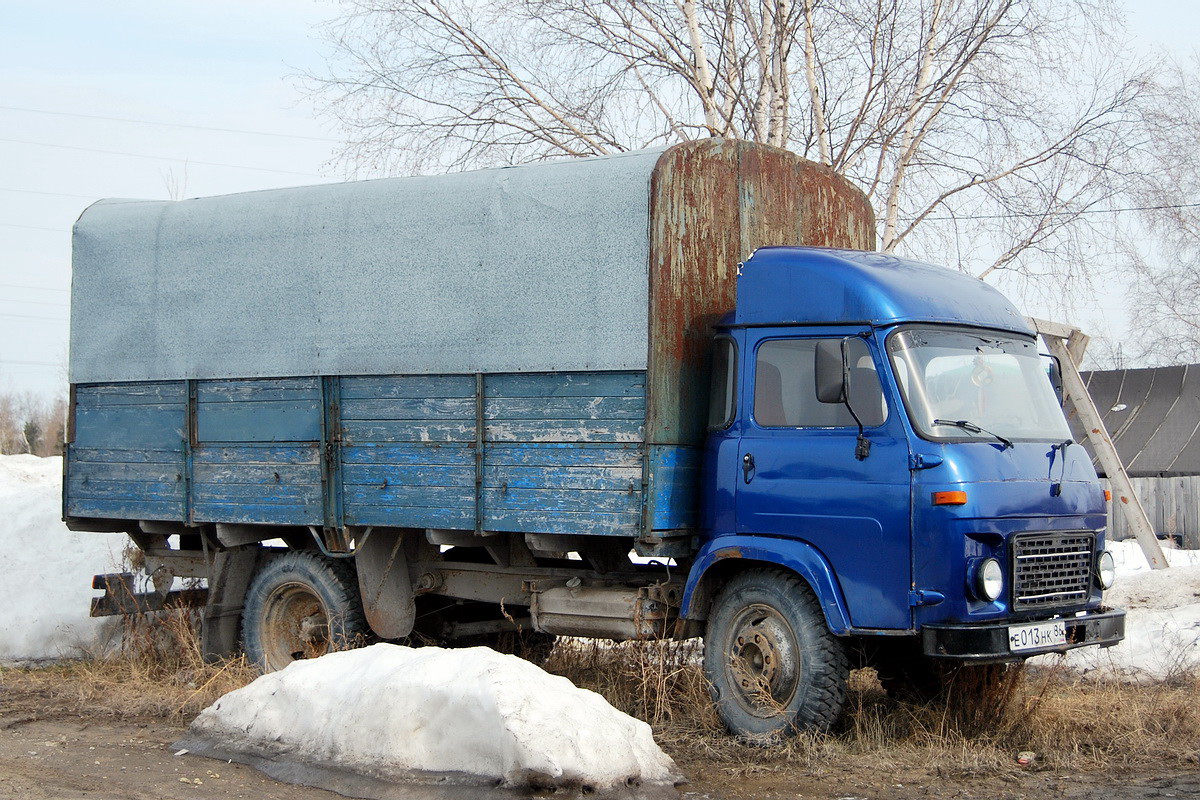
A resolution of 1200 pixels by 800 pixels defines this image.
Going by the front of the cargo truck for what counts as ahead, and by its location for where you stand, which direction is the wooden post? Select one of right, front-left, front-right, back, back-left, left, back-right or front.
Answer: left

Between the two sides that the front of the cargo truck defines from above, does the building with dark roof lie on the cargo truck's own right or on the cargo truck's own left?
on the cargo truck's own left

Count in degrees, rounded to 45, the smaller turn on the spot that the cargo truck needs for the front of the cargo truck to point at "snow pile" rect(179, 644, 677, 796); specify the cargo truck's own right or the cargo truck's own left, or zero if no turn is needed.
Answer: approximately 90° to the cargo truck's own right

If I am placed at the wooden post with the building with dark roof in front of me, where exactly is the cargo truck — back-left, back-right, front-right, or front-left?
back-left

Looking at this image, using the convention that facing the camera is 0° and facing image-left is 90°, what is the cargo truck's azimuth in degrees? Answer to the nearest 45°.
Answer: approximately 315°

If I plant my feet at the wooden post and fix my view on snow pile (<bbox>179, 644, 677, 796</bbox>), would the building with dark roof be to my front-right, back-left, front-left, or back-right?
back-right
